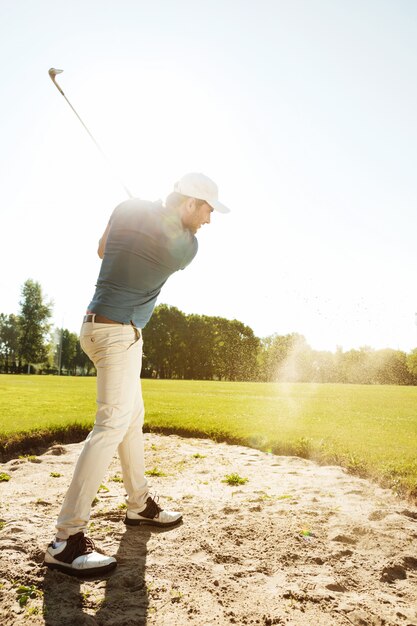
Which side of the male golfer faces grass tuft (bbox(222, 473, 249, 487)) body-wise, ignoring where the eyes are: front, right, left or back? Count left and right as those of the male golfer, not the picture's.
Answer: front

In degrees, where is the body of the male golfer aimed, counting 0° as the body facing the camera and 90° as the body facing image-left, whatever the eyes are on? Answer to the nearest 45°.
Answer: approximately 225°

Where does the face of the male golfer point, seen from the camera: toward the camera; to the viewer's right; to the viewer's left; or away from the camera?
to the viewer's right
